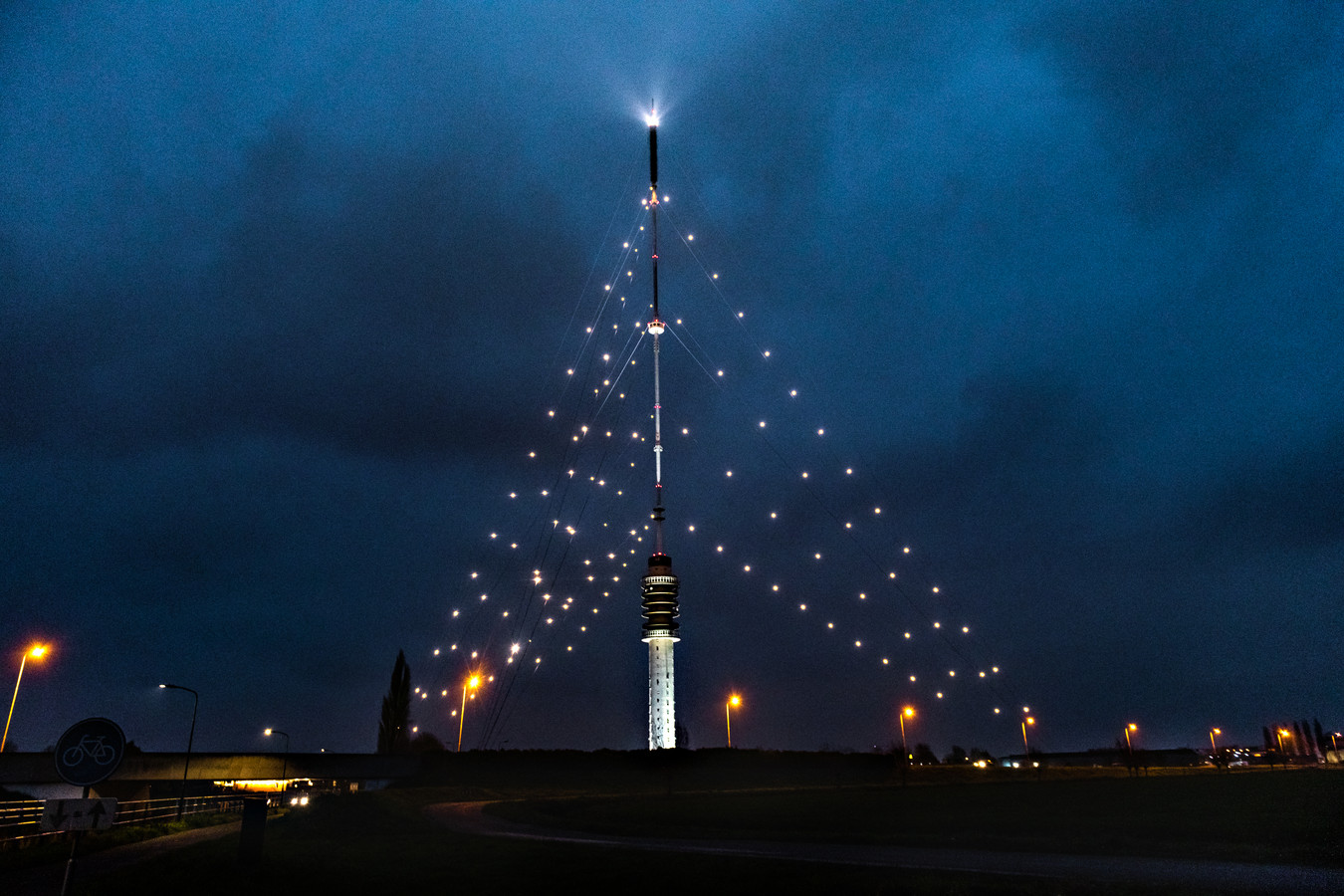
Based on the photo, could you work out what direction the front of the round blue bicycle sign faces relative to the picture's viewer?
facing the viewer
